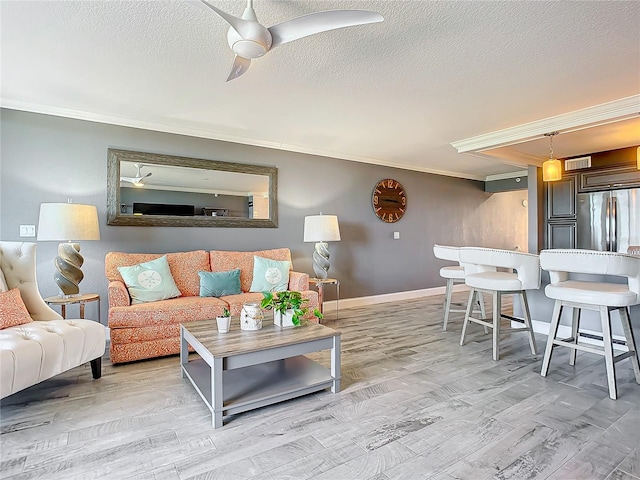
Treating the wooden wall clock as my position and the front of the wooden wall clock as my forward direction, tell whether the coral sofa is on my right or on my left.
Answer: on my right

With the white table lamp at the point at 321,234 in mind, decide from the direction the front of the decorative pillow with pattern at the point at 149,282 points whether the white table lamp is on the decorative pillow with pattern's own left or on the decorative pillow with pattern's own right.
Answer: on the decorative pillow with pattern's own left

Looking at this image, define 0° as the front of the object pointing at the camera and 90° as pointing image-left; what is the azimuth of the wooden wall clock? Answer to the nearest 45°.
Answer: approximately 315°

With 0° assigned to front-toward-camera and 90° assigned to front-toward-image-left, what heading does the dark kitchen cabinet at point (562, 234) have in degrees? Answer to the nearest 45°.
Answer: approximately 0°

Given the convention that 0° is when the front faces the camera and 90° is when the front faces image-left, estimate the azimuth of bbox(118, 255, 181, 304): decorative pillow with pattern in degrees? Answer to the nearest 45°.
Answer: approximately 0°

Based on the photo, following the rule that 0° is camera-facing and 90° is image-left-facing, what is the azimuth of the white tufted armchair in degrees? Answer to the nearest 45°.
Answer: approximately 315°

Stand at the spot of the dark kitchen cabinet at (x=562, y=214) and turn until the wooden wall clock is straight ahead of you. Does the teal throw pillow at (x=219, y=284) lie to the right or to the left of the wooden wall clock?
left
